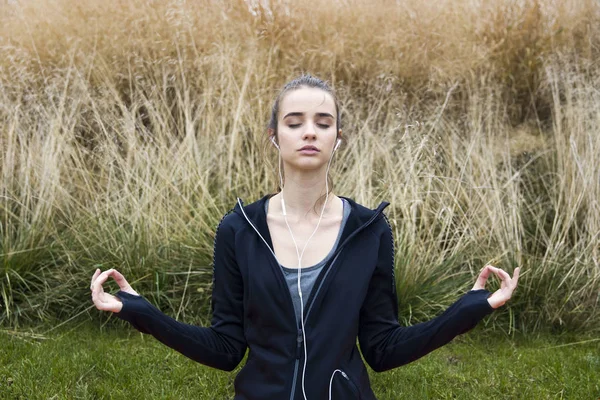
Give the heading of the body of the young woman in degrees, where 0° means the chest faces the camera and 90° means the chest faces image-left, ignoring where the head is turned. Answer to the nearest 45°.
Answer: approximately 0°
